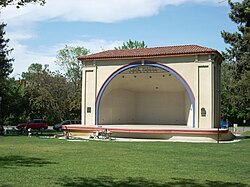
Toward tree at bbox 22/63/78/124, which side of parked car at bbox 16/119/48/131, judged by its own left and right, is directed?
right

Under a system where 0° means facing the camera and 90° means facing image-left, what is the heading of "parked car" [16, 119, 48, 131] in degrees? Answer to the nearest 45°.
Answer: approximately 90°
